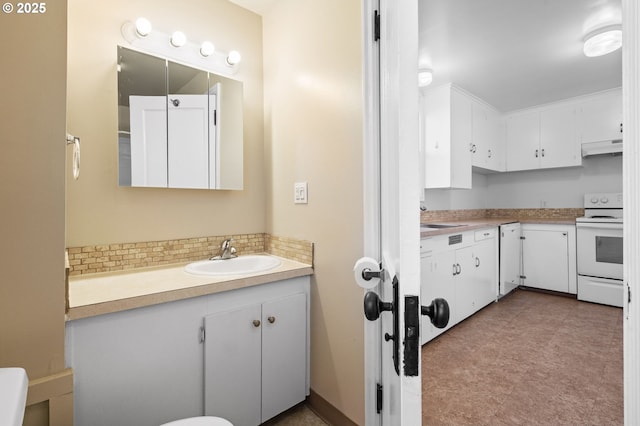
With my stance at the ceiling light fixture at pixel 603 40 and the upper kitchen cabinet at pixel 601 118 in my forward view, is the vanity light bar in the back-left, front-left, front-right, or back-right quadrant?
back-left

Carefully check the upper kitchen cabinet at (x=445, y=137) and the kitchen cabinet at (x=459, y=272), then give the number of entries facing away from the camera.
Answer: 0

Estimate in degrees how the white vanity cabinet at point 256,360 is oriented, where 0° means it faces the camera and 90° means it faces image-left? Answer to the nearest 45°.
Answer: approximately 315°

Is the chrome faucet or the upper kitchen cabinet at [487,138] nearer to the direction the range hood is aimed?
the chrome faucet

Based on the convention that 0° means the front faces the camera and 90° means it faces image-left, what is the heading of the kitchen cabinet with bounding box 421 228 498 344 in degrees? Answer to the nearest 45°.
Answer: approximately 315°

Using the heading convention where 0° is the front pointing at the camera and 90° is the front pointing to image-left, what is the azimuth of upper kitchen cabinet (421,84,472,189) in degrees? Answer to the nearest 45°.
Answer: approximately 315°

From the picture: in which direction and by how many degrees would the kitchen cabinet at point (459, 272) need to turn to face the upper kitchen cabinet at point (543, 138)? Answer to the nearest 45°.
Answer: approximately 90° to its left

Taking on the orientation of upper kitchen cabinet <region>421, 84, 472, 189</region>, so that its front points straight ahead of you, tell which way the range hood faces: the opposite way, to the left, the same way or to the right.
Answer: to the right

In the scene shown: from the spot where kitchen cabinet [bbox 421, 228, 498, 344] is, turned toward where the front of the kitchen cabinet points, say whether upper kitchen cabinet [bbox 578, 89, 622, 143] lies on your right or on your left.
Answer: on your left

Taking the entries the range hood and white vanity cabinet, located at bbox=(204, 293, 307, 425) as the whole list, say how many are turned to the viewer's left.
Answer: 0

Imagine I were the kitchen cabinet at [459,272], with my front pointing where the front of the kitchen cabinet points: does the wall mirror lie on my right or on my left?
on my right
